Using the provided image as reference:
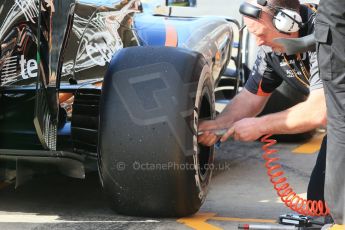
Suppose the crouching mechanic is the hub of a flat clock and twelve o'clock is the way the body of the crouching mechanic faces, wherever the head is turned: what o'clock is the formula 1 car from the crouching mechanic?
The formula 1 car is roughly at 1 o'clock from the crouching mechanic.

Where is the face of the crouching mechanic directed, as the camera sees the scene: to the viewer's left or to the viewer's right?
to the viewer's left

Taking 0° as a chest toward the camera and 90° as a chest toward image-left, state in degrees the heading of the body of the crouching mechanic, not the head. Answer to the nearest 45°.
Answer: approximately 45°
